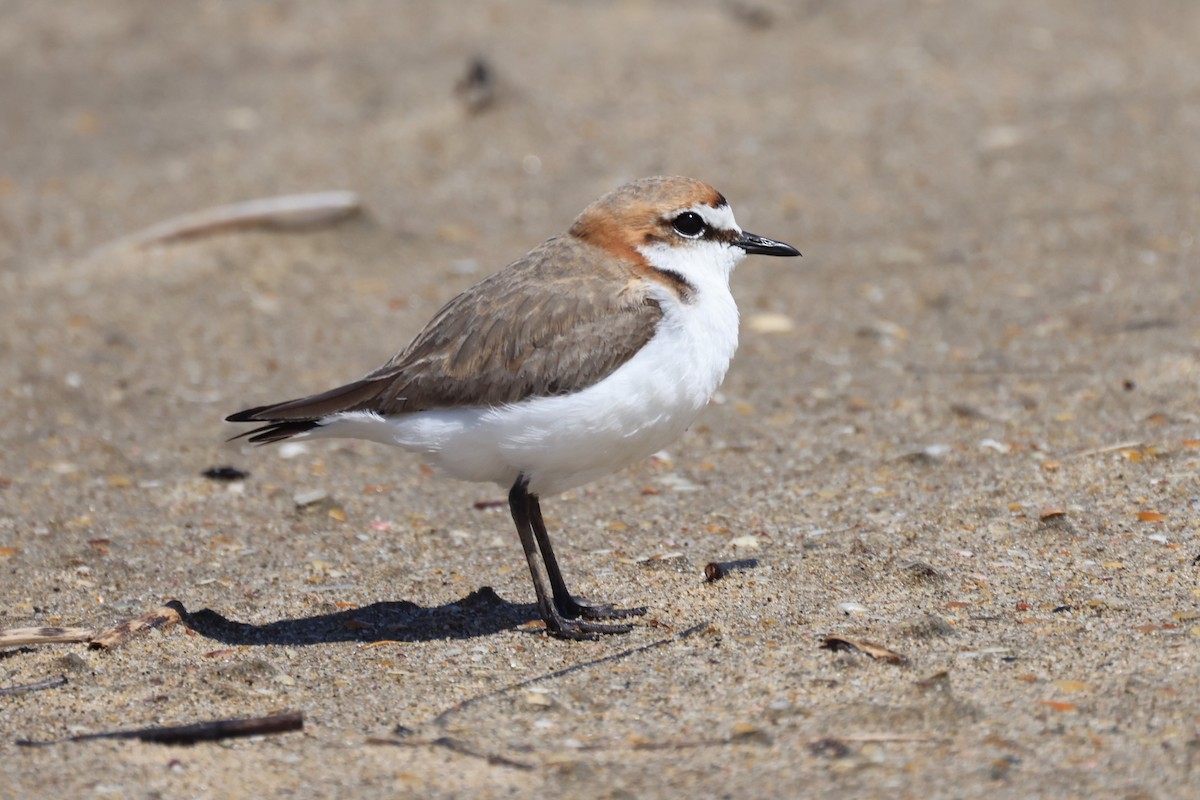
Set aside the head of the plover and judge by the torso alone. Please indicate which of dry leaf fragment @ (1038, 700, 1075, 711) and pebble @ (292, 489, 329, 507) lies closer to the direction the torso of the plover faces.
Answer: the dry leaf fragment

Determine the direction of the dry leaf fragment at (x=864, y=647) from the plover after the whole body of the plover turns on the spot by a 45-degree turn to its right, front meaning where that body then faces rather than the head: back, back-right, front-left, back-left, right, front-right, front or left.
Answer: front

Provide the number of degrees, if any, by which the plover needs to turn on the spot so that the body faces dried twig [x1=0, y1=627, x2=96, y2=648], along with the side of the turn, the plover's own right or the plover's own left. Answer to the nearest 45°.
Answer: approximately 180°

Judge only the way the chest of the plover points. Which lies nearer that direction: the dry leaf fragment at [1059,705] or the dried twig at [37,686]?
the dry leaf fragment

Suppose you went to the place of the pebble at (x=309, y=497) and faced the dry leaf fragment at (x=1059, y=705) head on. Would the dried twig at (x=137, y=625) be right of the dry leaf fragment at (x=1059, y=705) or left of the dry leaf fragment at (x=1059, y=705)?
right

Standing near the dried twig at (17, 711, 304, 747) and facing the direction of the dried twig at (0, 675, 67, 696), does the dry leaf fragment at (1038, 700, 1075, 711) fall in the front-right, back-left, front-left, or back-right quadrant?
back-right

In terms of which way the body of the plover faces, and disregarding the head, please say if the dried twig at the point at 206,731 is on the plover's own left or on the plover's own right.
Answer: on the plover's own right

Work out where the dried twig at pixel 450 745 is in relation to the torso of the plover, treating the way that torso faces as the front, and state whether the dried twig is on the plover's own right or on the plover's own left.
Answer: on the plover's own right

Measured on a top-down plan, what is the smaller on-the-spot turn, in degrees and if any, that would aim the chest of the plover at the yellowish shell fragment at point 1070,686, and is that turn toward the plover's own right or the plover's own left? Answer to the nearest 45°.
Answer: approximately 45° to the plover's own right

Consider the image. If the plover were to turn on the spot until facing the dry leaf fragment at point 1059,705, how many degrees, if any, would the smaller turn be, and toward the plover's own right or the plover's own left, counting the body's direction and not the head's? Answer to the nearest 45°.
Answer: approximately 45° to the plover's own right

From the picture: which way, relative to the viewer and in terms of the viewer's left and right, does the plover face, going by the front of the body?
facing to the right of the viewer

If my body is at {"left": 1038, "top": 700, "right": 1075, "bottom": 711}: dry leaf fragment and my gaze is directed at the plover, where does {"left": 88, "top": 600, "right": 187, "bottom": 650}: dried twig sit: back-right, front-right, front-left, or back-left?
front-left

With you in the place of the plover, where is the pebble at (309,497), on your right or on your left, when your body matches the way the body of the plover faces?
on your left

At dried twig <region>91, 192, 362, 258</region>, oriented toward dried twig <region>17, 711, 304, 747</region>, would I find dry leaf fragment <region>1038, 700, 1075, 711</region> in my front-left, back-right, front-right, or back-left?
front-left

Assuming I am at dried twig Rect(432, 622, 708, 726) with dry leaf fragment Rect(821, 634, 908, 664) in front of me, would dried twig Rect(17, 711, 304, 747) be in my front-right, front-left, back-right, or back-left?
back-right

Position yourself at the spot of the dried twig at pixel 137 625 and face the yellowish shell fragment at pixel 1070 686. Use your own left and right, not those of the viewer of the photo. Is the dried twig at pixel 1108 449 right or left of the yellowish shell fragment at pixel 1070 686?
left

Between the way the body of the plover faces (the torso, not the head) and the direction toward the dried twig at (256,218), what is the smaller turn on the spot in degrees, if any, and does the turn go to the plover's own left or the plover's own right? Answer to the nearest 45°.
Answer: approximately 90° to the plover's own left
